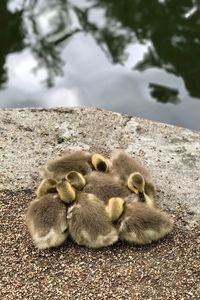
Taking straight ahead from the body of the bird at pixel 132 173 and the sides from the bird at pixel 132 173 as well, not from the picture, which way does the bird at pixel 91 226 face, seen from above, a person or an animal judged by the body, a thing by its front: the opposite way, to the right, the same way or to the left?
the opposite way

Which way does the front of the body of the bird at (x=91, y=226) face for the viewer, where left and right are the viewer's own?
facing away from the viewer and to the left of the viewer

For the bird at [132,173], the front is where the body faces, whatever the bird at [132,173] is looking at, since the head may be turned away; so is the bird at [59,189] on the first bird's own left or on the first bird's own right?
on the first bird's own right

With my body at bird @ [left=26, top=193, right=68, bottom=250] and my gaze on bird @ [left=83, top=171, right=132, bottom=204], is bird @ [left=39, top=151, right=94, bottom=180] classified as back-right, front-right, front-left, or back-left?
front-left

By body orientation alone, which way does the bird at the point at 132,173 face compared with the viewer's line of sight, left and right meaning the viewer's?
facing the viewer and to the right of the viewer
